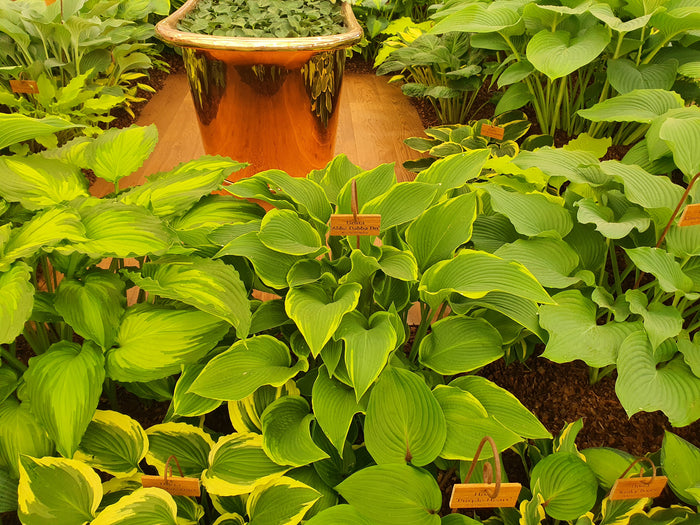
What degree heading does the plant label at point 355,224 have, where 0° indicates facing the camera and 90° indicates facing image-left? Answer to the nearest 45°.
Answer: approximately 0°

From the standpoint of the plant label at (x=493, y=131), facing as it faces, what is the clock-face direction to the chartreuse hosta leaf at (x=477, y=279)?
The chartreuse hosta leaf is roughly at 12 o'clock from the plant label.

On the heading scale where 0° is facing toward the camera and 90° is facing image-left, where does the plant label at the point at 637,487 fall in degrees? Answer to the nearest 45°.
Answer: approximately 0°

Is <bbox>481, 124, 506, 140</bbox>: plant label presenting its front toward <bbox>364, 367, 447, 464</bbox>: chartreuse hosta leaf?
yes
